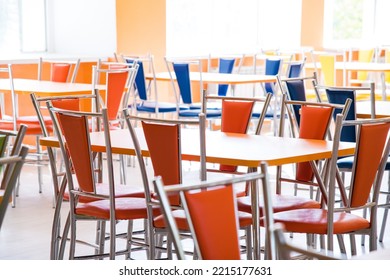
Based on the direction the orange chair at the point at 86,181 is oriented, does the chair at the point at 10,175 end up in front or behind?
behind

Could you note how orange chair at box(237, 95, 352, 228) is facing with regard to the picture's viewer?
facing the viewer and to the left of the viewer

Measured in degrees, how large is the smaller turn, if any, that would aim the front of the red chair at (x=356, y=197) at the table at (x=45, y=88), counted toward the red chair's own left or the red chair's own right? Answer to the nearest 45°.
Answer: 0° — it already faces it

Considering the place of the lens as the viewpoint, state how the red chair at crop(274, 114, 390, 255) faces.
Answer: facing away from the viewer and to the left of the viewer

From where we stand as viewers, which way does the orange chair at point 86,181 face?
facing away from the viewer and to the right of the viewer

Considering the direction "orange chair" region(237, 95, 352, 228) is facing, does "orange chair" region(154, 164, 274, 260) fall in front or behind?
in front

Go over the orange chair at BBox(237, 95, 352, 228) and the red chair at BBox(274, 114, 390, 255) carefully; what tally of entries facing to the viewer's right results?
0

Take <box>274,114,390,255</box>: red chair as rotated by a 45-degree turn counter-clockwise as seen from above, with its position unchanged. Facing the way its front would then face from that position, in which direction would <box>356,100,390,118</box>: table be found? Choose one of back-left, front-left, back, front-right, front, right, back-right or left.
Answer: right

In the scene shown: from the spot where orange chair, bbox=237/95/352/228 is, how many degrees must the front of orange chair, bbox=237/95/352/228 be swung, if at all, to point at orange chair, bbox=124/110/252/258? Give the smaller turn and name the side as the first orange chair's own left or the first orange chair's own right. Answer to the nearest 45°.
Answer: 0° — it already faces it

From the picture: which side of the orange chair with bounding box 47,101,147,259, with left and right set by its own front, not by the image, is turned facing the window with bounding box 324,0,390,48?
front

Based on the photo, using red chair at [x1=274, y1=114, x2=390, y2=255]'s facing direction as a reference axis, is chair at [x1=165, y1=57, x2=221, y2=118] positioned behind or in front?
in front

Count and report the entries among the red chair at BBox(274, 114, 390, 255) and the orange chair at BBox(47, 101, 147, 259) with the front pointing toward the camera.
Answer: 0

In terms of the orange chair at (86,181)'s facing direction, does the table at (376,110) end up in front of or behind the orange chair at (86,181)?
in front

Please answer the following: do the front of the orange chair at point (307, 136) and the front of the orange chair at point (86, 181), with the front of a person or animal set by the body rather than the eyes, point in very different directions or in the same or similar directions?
very different directions
